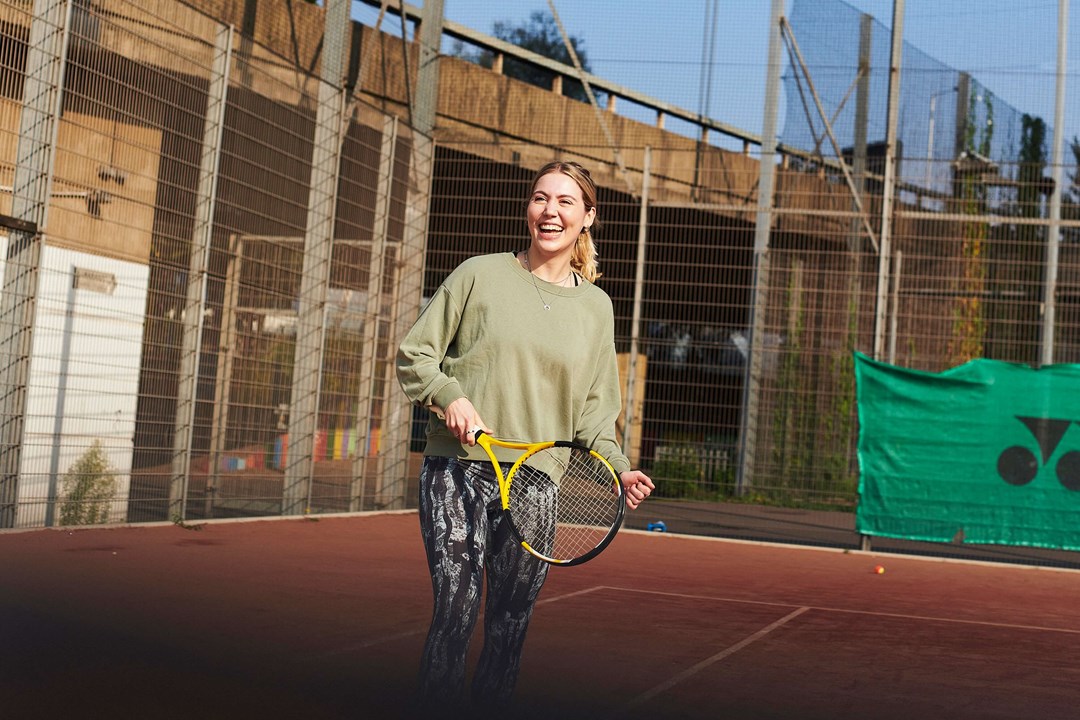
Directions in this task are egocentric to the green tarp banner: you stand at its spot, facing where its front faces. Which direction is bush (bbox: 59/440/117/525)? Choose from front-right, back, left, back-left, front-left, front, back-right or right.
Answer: front-right

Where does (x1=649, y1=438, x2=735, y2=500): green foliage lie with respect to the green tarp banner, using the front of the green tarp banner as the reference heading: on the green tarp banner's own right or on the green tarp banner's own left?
on the green tarp banner's own right

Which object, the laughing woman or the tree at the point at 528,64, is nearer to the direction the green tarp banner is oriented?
the laughing woman

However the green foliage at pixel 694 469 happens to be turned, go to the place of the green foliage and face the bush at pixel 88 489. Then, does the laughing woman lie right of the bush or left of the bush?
left

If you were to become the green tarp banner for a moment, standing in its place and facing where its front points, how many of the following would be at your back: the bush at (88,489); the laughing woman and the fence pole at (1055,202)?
1

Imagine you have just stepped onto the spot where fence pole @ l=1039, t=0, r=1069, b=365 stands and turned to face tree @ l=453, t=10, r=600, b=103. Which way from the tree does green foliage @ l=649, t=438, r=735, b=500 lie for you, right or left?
left

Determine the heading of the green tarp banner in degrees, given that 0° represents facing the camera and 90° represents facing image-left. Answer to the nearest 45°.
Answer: approximately 0°

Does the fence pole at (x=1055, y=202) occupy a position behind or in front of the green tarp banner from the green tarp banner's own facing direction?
behind

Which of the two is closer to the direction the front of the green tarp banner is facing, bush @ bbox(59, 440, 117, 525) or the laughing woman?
the laughing woman

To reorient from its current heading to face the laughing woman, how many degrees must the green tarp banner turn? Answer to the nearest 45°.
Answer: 0° — it already faces them

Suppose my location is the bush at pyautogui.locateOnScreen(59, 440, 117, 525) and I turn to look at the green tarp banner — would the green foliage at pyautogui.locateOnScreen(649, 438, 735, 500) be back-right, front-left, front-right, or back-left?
front-left

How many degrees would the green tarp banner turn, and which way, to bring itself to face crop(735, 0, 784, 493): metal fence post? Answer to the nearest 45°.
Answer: approximately 135° to its right
